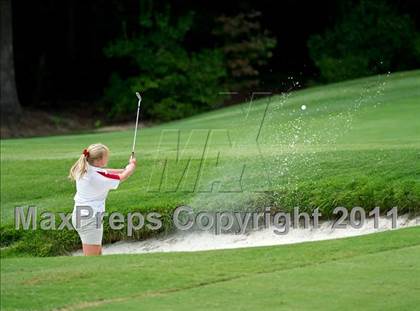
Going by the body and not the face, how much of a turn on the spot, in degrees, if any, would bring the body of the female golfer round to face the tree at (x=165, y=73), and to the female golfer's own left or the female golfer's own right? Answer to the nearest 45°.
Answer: approximately 45° to the female golfer's own left

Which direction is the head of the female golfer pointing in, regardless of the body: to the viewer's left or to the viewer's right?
to the viewer's right

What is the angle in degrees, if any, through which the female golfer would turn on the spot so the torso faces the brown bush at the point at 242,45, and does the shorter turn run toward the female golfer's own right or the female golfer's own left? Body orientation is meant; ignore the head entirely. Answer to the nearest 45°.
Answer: approximately 45° to the female golfer's own left

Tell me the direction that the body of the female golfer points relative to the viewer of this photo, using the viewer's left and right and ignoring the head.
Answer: facing away from the viewer and to the right of the viewer
